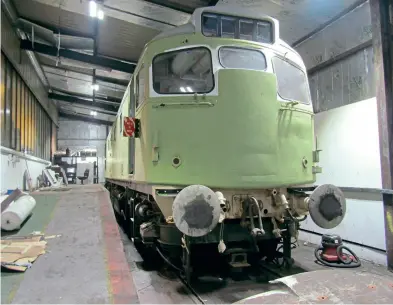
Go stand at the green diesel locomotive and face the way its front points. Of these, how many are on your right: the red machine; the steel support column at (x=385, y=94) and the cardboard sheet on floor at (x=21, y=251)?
1

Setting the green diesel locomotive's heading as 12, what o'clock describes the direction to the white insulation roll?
The white insulation roll is roughly at 4 o'clock from the green diesel locomotive.

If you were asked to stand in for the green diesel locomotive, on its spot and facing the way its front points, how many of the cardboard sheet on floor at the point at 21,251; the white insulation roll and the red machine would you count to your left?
1

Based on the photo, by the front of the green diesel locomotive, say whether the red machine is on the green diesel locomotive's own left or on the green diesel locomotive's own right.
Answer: on the green diesel locomotive's own left

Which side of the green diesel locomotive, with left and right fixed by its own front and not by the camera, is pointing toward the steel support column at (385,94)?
left

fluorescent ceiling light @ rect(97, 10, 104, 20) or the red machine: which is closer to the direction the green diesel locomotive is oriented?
the red machine

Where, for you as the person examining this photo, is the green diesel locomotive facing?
facing the viewer and to the right of the viewer

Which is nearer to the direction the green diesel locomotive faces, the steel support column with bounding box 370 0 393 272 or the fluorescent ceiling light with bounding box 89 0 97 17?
the steel support column

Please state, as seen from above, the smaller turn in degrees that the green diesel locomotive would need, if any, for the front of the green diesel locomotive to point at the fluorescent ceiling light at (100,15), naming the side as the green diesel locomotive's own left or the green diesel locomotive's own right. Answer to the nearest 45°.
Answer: approximately 45° to the green diesel locomotive's own right

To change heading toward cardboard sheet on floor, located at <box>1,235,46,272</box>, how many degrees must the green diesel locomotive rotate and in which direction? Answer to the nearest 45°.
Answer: approximately 90° to its right
